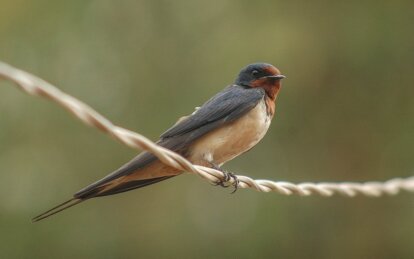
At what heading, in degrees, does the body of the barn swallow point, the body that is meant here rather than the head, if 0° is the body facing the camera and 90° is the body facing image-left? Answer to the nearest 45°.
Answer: approximately 270°
